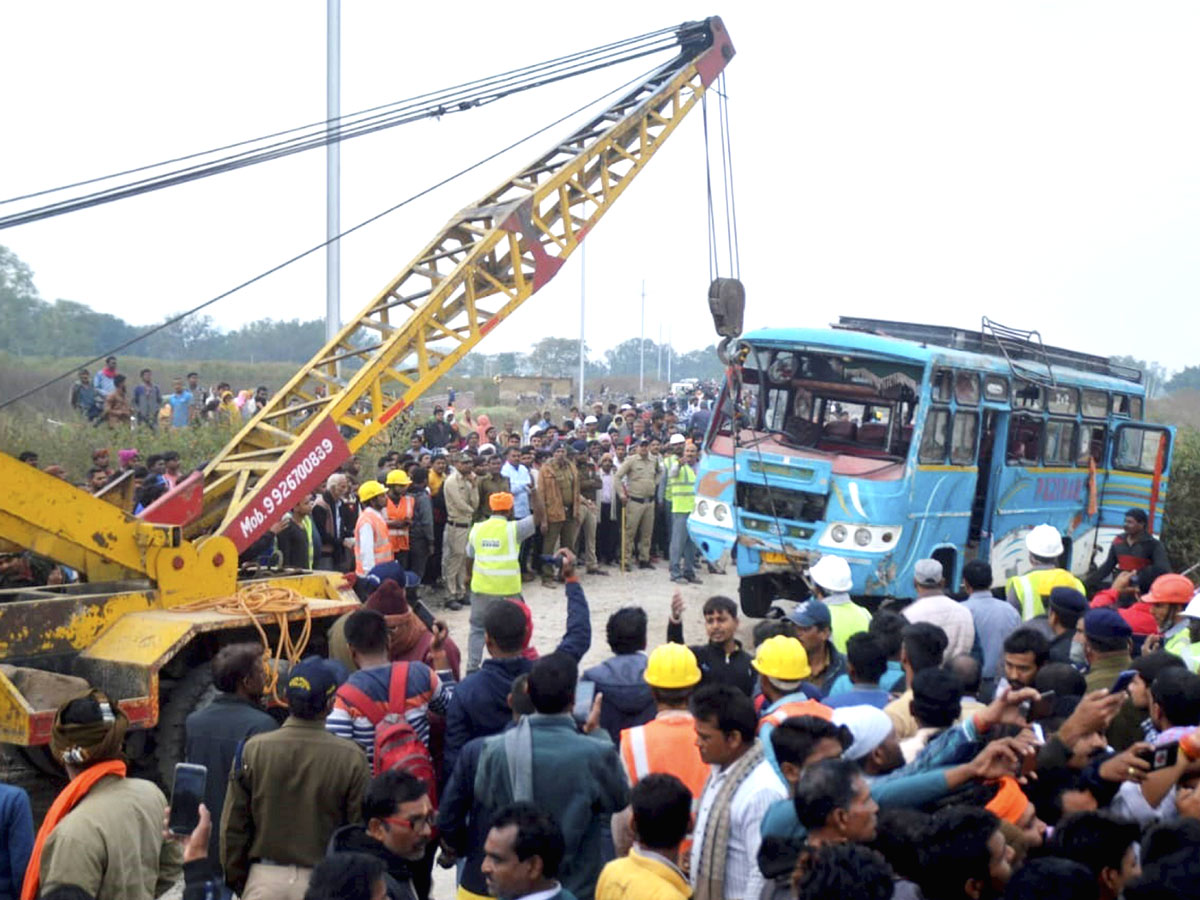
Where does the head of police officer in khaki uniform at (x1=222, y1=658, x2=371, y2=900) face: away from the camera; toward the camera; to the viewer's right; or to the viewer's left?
away from the camera

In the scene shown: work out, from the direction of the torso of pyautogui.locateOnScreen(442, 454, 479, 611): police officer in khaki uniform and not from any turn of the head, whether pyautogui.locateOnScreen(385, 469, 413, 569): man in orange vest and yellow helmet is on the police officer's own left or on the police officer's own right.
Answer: on the police officer's own right

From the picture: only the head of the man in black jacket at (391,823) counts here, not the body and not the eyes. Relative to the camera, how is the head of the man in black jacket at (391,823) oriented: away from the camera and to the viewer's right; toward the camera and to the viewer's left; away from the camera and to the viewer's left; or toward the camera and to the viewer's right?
toward the camera and to the viewer's right

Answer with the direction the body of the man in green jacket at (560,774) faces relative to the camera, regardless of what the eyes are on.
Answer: away from the camera

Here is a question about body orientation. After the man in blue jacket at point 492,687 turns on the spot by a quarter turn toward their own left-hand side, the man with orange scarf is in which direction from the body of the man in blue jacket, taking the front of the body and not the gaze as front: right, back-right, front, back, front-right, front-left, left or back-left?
front-left

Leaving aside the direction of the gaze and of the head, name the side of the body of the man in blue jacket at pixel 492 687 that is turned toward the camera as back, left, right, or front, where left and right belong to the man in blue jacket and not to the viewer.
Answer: back

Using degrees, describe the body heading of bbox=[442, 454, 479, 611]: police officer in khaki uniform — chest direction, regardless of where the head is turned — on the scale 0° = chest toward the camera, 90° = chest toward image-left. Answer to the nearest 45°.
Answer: approximately 315°

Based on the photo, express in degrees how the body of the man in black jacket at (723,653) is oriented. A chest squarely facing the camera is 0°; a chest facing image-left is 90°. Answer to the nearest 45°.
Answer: approximately 0°

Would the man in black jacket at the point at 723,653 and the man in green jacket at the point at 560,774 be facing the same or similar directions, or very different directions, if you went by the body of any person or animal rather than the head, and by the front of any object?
very different directions

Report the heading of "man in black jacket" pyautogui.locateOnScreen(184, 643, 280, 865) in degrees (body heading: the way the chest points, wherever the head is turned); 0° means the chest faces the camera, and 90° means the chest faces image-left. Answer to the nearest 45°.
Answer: approximately 225°

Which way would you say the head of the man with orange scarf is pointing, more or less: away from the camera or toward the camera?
away from the camera

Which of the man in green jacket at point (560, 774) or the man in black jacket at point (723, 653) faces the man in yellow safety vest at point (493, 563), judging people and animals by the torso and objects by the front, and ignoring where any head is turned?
the man in green jacket
